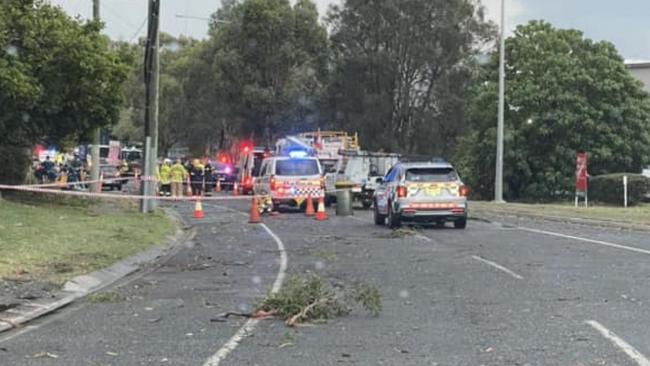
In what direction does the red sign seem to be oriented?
toward the camera

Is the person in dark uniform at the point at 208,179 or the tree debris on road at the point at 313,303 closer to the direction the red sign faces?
the tree debris on road

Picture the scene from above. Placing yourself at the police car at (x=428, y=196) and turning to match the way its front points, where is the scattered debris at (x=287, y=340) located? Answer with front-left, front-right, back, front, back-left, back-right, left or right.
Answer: back

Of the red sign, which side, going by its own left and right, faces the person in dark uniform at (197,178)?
right

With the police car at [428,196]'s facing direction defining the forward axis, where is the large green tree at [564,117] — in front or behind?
in front

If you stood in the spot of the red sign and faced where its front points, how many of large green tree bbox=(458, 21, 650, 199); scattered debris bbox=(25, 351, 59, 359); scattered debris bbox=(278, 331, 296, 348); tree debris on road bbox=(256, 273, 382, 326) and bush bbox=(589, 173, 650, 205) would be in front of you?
3

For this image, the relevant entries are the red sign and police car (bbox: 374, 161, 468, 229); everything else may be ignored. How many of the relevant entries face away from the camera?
1

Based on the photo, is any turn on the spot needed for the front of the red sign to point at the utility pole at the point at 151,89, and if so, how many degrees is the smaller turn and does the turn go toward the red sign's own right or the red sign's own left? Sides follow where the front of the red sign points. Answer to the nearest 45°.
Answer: approximately 45° to the red sign's own right

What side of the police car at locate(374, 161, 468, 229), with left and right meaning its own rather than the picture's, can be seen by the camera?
back

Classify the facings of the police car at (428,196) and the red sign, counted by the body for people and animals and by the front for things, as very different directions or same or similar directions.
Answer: very different directions

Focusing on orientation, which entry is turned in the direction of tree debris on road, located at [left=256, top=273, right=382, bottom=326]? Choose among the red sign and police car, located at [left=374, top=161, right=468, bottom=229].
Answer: the red sign

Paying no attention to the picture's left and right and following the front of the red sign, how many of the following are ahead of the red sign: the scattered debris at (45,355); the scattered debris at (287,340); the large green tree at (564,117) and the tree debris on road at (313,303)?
3

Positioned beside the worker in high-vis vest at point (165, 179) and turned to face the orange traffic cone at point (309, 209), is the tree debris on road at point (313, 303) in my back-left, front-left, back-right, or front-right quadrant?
front-right
